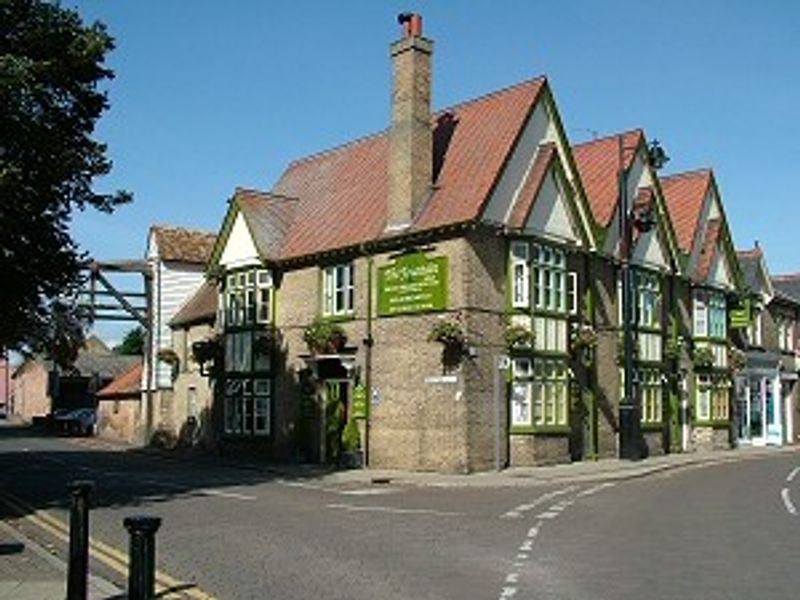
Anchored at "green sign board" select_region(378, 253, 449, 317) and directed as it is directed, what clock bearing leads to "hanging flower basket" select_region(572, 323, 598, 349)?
The hanging flower basket is roughly at 7 o'clock from the green sign board.

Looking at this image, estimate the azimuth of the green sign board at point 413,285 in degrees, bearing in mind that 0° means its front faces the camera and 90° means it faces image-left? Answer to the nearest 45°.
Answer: approximately 45°

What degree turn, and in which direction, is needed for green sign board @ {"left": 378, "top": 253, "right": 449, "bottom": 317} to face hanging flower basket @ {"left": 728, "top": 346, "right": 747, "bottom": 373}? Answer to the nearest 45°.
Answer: approximately 180°

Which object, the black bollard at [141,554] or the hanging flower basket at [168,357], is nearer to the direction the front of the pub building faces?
the black bollard

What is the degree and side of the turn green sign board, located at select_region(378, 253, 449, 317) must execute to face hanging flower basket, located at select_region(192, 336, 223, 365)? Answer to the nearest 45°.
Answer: approximately 90° to its right

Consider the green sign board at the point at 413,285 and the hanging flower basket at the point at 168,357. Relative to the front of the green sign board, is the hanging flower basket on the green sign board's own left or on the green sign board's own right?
on the green sign board's own right

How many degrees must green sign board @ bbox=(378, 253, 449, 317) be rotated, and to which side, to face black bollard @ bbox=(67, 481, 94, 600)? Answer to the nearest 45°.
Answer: approximately 45° to its left

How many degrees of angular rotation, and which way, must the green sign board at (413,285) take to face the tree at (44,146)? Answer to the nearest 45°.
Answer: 0° — it already faces it
